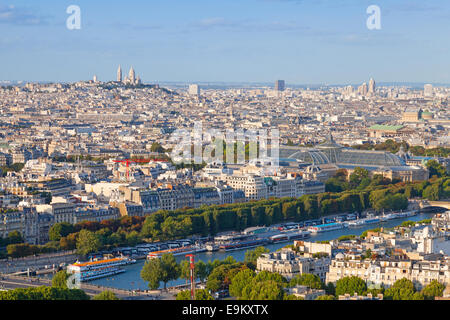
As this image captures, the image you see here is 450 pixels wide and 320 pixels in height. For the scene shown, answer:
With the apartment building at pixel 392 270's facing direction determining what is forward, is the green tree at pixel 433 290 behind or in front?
in front

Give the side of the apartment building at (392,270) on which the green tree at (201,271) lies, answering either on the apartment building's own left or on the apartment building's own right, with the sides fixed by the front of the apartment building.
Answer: on the apartment building's own right

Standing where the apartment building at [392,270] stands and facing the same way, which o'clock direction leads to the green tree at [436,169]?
The green tree is roughly at 6 o'clock from the apartment building.

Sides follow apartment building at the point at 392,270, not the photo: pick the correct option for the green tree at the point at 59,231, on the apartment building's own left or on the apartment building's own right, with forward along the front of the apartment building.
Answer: on the apartment building's own right

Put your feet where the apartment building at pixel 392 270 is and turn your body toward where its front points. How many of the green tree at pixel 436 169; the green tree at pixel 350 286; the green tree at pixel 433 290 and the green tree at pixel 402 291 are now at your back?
1

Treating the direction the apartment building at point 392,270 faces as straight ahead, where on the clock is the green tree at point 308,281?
The green tree is roughly at 2 o'clock from the apartment building.

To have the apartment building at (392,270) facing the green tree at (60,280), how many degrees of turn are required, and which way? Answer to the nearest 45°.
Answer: approximately 90° to its right

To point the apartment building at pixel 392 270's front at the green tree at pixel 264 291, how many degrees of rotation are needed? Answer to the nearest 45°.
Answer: approximately 45° to its right

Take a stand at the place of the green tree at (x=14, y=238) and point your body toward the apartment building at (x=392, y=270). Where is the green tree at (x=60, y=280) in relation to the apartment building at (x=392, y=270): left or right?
right

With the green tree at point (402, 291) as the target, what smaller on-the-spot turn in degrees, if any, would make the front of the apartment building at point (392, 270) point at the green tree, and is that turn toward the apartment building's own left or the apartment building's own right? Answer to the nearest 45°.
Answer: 0° — it already faces it

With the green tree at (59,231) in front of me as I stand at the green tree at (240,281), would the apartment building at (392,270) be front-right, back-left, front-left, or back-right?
back-right

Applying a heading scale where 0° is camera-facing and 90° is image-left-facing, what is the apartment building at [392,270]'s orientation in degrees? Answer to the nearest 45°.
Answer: approximately 0°
